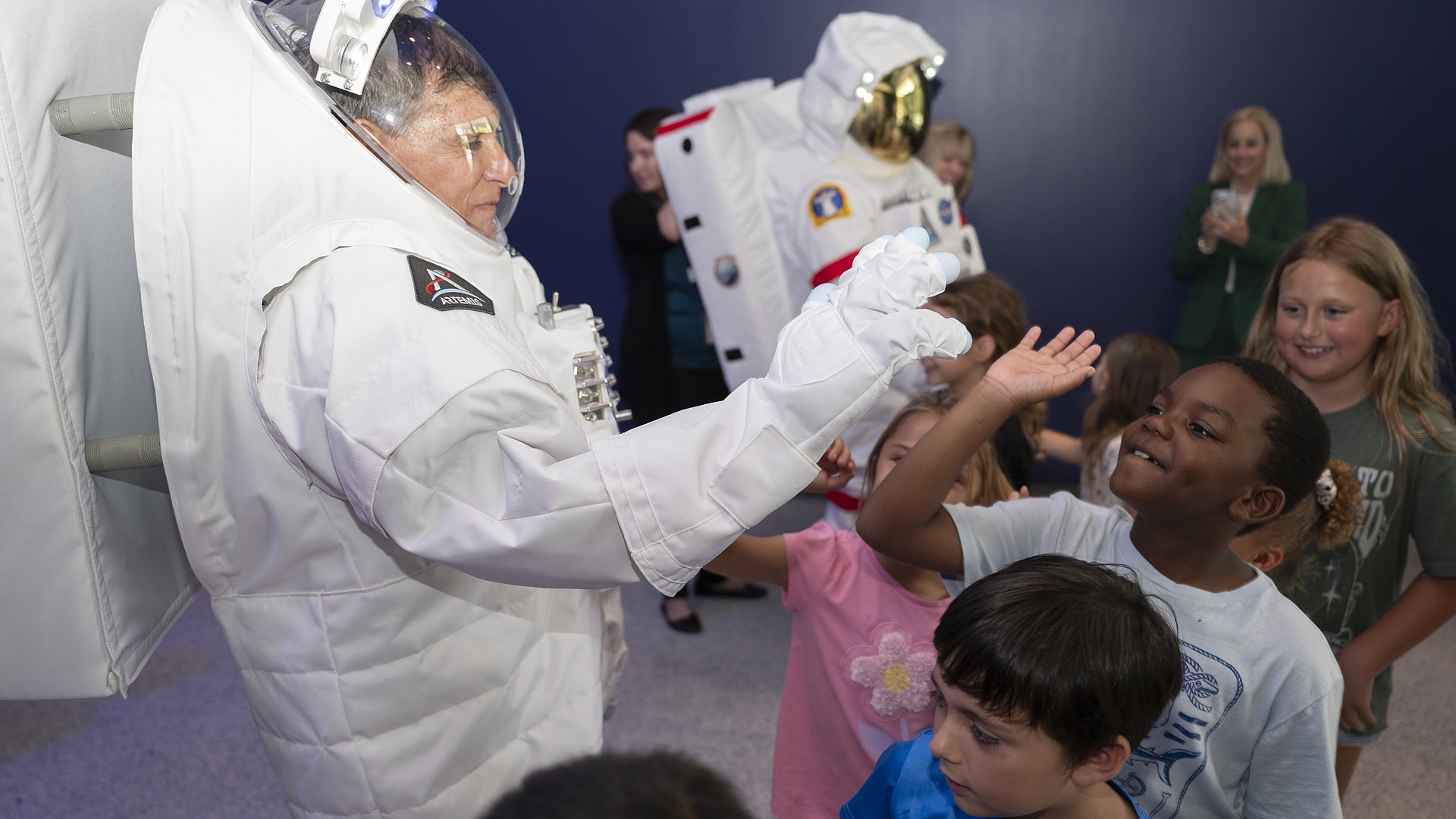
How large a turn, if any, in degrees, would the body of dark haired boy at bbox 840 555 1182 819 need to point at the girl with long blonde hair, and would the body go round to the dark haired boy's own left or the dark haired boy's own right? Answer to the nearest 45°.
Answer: approximately 180°

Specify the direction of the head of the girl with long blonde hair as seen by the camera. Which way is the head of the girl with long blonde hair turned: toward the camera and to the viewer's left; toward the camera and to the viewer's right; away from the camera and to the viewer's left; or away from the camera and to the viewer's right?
toward the camera and to the viewer's left

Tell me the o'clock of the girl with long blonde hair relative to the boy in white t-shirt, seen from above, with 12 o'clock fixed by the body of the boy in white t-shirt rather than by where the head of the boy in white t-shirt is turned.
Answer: The girl with long blonde hair is roughly at 5 o'clock from the boy in white t-shirt.

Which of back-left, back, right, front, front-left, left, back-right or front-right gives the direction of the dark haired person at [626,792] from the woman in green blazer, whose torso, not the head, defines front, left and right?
front

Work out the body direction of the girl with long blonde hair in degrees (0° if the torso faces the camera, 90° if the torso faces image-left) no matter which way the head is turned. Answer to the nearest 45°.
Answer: approximately 45°

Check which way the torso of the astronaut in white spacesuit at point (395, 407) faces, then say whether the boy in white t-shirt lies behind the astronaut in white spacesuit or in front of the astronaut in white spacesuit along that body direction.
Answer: in front

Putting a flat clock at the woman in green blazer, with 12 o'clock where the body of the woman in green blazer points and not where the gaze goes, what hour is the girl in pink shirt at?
The girl in pink shirt is roughly at 12 o'clock from the woman in green blazer.

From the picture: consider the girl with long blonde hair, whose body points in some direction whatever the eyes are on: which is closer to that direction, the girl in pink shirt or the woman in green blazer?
the girl in pink shirt

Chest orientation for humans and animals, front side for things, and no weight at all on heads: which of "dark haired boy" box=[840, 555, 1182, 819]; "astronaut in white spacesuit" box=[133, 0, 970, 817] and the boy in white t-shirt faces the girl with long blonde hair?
the astronaut in white spacesuit

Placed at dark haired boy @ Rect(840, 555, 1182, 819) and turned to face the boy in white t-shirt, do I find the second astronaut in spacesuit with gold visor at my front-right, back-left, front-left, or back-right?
front-left

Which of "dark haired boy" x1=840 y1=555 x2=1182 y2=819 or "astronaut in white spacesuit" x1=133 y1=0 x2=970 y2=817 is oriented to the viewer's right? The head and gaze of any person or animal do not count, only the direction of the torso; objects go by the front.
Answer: the astronaut in white spacesuit

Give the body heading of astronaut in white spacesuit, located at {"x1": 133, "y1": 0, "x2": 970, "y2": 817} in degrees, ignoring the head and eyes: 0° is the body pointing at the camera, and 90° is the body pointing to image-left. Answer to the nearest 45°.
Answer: approximately 270°

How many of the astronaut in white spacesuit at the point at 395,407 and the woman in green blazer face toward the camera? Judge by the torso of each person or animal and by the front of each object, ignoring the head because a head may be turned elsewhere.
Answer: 1

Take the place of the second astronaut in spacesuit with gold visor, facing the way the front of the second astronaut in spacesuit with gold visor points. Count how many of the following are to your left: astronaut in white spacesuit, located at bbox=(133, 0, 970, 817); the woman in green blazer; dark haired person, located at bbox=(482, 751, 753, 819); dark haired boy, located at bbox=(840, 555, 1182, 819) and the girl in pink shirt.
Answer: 1

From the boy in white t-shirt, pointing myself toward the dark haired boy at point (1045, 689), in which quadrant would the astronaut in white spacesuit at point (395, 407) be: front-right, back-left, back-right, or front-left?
front-right

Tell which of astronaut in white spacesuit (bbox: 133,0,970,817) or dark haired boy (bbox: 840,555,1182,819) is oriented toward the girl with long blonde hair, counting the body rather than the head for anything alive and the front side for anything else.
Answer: the astronaut in white spacesuit

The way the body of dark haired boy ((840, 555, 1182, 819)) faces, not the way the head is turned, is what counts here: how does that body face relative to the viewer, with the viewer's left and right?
facing the viewer and to the left of the viewer

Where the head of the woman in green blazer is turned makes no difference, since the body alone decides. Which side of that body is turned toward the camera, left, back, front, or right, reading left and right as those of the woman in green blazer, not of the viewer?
front

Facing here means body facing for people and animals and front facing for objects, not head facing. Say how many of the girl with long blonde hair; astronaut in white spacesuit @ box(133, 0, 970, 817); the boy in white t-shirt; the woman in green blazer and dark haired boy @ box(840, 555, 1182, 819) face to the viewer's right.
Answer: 1

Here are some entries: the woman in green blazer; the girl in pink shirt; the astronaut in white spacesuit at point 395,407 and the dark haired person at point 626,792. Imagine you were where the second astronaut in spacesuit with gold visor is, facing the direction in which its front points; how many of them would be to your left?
1

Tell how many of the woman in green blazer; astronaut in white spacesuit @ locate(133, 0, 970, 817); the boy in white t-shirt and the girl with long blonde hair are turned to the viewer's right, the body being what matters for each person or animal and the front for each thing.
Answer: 1

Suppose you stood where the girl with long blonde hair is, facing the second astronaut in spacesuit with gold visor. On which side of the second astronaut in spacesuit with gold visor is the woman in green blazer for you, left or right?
right
